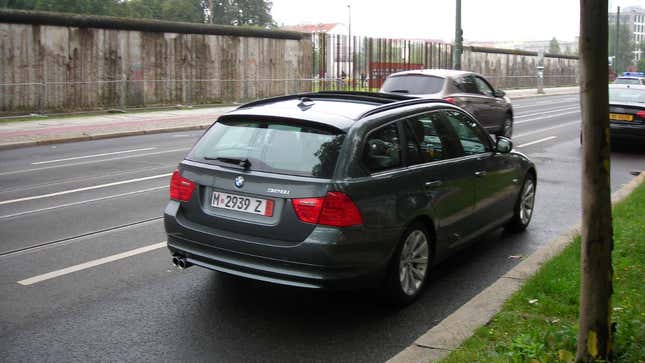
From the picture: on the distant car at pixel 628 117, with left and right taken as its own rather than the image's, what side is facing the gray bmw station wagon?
back

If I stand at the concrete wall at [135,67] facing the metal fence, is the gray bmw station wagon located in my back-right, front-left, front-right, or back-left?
back-right

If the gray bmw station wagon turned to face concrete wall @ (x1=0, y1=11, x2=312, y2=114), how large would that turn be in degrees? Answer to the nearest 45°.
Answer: approximately 45° to its left

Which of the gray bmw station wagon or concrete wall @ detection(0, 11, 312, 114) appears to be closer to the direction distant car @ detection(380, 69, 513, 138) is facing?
the concrete wall

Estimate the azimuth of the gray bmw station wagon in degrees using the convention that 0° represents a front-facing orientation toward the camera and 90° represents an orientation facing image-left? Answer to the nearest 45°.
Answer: approximately 225°

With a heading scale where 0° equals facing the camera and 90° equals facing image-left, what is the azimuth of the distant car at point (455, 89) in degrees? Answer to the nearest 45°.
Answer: approximately 225°

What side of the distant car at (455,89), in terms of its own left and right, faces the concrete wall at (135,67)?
left

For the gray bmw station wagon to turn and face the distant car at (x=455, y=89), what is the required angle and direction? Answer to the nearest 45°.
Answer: approximately 45° to its left

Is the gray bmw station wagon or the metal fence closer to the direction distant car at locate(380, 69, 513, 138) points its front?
the metal fence

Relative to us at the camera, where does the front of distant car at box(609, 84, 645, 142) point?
facing away from the viewer

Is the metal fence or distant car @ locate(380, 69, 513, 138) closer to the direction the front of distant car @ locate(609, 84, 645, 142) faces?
the metal fence
